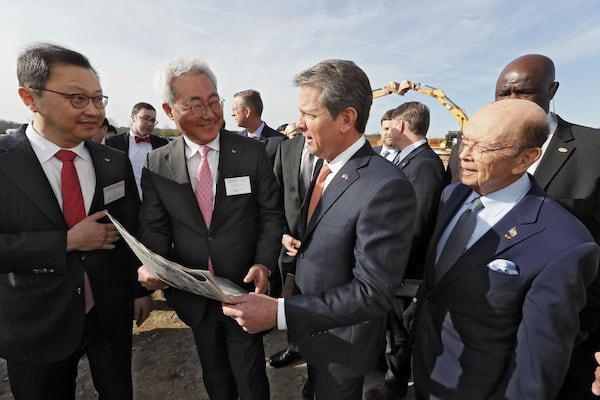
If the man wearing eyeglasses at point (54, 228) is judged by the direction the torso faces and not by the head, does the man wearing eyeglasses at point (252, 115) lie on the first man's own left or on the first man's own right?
on the first man's own left

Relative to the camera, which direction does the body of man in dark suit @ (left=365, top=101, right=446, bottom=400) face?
to the viewer's left

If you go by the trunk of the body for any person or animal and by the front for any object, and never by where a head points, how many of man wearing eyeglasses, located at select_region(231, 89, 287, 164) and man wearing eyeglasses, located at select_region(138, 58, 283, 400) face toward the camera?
1

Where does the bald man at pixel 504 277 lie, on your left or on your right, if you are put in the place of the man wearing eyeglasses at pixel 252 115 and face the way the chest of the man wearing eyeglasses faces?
on your left

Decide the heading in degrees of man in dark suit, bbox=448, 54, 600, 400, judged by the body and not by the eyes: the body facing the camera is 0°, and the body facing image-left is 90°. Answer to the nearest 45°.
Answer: approximately 45°

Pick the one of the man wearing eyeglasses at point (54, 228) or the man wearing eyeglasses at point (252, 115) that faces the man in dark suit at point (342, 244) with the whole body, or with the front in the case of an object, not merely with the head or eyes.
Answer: the man wearing eyeglasses at point (54, 228)
